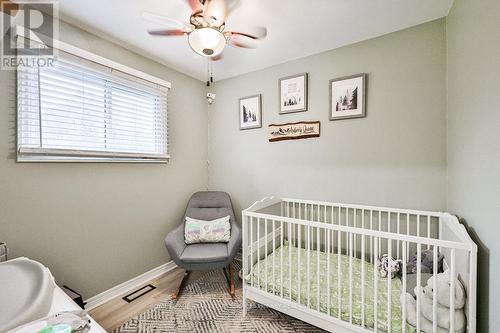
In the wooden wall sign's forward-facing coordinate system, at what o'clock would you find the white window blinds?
The white window blinds is roughly at 2 o'clock from the wooden wall sign.

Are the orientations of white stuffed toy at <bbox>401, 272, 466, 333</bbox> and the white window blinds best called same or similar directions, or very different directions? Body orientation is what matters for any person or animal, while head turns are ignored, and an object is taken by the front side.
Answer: very different directions

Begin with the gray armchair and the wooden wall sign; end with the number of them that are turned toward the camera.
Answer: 2

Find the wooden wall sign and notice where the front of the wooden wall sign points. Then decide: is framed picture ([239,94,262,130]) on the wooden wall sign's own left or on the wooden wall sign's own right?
on the wooden wall sign's own right

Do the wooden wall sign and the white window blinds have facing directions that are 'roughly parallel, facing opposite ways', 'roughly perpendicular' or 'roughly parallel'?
roughly perpendicular

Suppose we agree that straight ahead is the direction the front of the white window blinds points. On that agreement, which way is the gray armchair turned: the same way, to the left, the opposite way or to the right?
to the right

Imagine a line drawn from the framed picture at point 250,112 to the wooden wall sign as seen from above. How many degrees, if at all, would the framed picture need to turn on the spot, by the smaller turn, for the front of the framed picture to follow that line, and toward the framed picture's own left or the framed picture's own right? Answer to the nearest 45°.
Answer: approximately 90° to the framed picture's own left

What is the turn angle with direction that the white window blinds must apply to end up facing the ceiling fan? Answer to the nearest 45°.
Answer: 0° — it already faces it

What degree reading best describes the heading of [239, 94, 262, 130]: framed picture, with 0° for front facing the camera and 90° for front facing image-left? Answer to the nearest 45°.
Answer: approximately 45°
